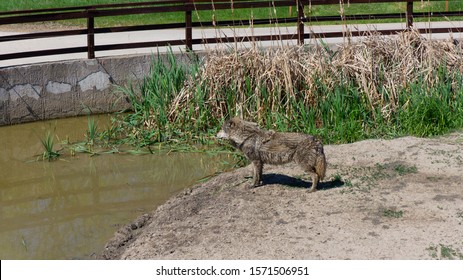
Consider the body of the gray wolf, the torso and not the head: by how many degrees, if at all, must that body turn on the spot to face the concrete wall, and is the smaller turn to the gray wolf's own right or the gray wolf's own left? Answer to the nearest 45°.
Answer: approximately 45° to the gray wolf's own right

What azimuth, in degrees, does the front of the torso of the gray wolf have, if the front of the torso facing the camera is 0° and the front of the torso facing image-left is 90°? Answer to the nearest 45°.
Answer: approximately 90°

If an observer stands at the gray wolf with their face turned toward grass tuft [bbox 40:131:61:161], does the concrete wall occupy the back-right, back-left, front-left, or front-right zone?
front-right

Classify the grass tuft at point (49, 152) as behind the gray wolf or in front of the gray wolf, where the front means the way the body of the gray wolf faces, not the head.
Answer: in front
